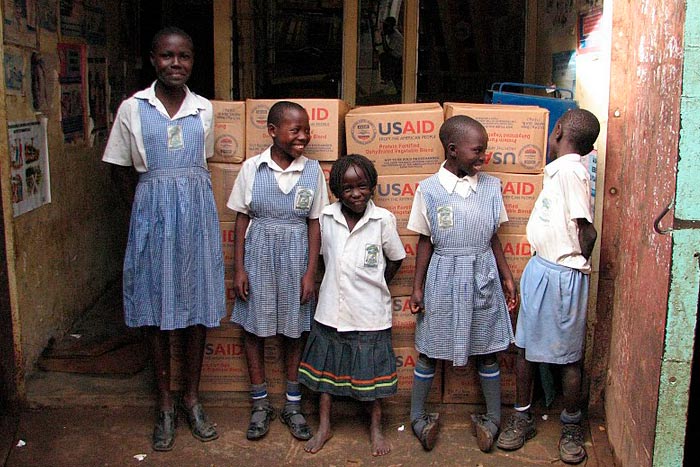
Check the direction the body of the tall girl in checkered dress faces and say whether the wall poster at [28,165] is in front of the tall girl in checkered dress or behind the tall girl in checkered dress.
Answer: behind

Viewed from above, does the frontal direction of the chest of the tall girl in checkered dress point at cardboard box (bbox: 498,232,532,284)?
no

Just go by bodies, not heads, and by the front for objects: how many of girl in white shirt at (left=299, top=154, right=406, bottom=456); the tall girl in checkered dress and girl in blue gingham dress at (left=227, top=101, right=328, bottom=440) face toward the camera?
3

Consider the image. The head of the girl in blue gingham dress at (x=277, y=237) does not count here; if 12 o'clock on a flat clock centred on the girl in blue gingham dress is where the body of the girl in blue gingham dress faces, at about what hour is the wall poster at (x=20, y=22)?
The wall poster is roughly at 4 o'clock from the girl in blue gingham dress.

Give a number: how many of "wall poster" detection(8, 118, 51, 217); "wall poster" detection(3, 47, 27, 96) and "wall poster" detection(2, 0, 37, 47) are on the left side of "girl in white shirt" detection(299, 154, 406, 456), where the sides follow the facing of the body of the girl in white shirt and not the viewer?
0

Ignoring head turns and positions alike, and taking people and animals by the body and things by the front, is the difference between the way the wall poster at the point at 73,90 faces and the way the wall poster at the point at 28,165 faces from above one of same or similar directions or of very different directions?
same or similar directions

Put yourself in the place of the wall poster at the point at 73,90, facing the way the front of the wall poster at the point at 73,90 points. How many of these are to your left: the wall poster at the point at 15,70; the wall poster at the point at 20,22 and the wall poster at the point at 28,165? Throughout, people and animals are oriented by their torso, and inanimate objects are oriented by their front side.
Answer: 0

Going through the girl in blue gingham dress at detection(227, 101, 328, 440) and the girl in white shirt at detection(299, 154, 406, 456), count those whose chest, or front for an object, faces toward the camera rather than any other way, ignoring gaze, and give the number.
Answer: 2

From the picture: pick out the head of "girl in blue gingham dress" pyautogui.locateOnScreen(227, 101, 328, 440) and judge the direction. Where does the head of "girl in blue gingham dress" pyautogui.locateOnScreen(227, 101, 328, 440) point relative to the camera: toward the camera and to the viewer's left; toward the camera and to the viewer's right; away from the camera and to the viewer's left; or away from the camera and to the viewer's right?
toward the camera and to the viewer's right

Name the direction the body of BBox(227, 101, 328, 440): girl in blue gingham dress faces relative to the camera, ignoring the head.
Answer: toward the camera

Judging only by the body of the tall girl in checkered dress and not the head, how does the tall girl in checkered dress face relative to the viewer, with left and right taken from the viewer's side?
facing the viewer

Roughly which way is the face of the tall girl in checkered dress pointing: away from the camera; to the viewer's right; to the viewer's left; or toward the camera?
toward the camera

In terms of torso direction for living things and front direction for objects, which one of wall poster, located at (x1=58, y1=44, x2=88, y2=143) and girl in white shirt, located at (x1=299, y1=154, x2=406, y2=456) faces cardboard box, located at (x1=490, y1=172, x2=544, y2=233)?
the wall poster

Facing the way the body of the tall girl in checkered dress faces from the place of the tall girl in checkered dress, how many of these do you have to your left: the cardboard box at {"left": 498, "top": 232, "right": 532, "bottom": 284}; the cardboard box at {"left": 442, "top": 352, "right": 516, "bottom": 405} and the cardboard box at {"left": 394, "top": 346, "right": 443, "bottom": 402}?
3

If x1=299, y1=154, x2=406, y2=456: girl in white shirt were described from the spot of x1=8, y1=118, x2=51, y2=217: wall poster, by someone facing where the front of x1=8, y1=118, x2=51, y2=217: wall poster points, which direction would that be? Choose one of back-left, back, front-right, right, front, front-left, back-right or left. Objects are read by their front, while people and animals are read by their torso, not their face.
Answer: front
